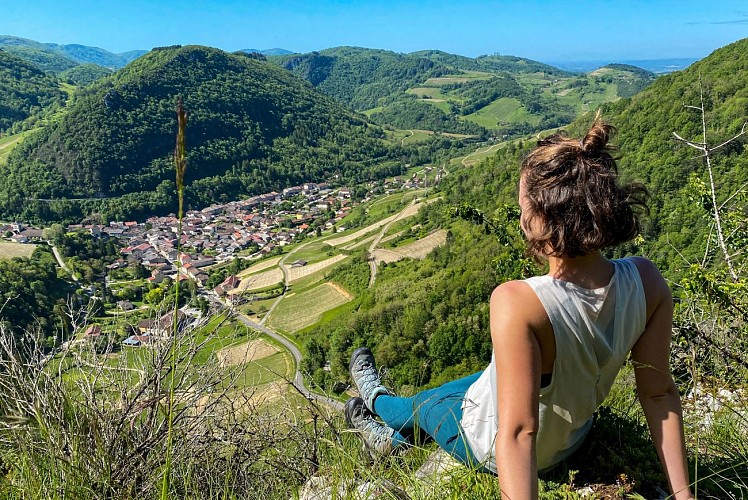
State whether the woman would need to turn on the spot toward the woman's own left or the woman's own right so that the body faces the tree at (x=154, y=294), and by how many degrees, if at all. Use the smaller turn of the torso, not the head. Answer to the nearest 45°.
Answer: approximately 45° to the woman's own left

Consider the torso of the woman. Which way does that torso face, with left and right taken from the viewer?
facing away from the viewer and to the left of the viewer

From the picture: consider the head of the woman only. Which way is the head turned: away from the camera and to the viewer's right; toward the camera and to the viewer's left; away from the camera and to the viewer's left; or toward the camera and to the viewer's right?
away from the camera and to the viewer's left
